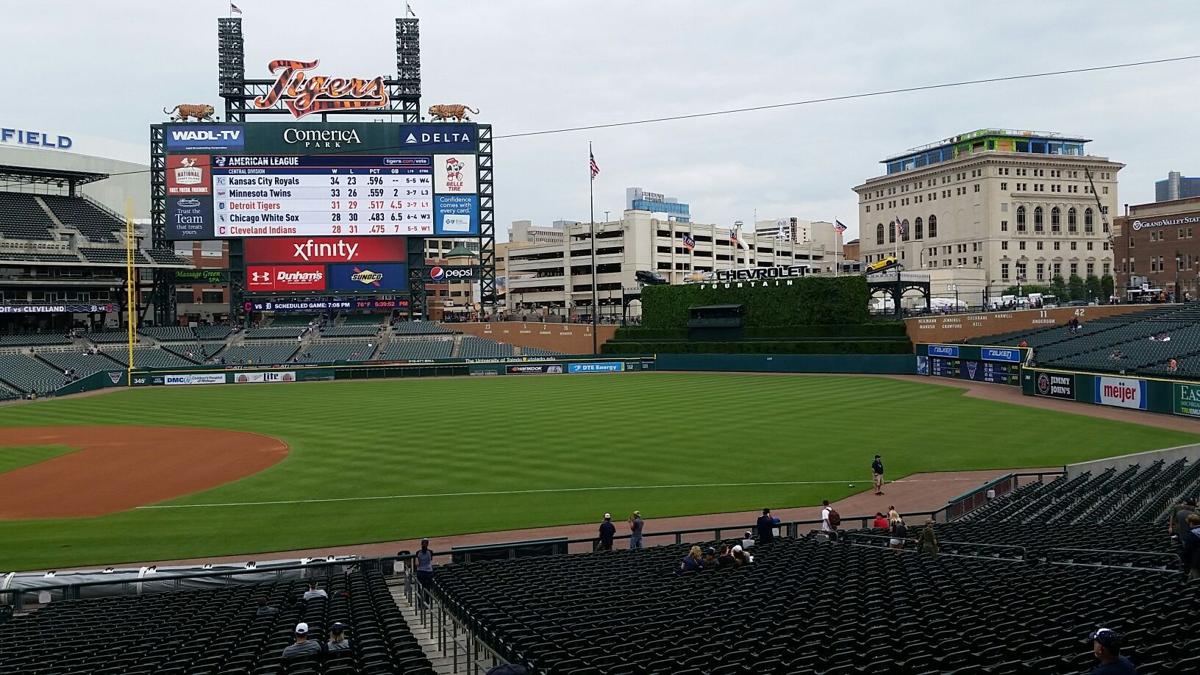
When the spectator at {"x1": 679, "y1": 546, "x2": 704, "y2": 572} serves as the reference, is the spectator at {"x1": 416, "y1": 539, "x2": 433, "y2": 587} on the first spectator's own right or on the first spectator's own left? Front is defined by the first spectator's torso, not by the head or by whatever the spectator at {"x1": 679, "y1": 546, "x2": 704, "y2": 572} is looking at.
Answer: on the first spectator's own left

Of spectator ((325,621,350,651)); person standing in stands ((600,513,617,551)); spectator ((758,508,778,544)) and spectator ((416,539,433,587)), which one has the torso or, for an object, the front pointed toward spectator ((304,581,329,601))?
spectator ((325,621,350,651))

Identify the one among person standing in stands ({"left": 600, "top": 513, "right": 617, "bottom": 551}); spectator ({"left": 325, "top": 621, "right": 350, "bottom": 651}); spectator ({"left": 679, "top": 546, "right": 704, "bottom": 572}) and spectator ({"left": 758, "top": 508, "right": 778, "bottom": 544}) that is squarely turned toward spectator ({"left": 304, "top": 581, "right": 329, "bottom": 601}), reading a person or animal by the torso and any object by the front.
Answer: spectator ({"left": 325, "top": 621, "right": 350, "bottom": 651})

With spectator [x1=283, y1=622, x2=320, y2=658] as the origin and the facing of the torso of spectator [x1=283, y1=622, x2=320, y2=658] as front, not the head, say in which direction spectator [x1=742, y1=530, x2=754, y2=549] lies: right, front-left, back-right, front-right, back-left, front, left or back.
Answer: front-right

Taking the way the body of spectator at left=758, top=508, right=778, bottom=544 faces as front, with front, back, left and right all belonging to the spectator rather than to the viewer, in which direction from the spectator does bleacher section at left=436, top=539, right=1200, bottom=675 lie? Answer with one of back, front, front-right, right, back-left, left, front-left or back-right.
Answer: back

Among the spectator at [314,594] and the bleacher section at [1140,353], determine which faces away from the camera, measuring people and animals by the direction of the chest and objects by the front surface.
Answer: the spectator

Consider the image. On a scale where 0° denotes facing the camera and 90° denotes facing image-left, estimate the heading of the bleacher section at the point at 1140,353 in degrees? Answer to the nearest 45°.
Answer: approximately 45°

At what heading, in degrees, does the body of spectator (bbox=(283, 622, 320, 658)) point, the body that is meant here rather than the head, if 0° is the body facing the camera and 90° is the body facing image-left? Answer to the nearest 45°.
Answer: approximately 180°

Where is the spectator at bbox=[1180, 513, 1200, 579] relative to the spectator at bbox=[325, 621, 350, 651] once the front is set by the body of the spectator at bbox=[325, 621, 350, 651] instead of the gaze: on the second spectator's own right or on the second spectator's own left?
on the second spectator's own right

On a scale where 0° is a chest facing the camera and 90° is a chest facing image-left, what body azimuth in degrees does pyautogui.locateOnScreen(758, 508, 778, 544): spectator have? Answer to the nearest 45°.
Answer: approximately 180°

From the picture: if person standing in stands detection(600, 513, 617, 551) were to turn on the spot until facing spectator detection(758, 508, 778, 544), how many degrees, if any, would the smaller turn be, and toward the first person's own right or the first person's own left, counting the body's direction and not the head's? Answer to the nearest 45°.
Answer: approximately 90° to the first person's own right

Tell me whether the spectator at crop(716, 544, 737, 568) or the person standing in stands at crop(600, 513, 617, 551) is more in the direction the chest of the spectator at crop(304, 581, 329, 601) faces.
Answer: the person standing in stands

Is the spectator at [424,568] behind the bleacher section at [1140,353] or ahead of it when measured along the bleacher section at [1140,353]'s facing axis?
ahead

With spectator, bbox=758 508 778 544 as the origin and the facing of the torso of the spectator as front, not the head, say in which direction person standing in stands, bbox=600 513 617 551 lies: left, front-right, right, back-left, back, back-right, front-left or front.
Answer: left

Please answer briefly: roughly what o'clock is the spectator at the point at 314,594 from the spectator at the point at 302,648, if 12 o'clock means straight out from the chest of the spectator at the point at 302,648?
the spectator at the point at 314,594 is roughly at 12 o'clock from the spectator at the point at 302,648.

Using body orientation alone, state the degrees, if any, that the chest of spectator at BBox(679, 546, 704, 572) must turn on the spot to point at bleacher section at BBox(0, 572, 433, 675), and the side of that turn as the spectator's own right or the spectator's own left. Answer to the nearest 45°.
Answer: approximately 135° to the spectator's own left

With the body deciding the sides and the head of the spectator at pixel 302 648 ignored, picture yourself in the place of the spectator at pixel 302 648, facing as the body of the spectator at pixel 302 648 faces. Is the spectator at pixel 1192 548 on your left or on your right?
on your right
